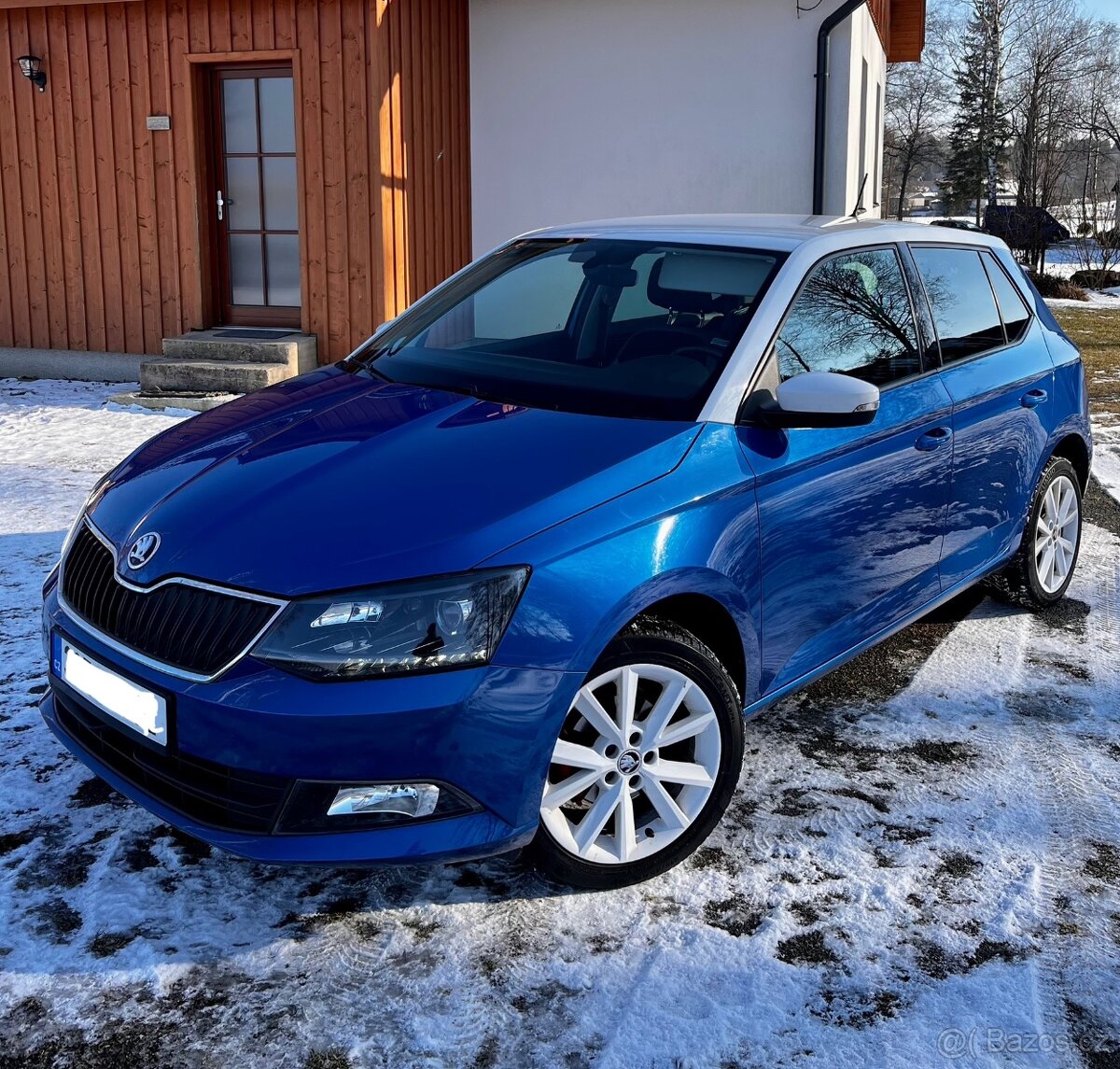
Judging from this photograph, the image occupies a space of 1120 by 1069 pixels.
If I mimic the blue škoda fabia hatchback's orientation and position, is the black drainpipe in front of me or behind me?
behind

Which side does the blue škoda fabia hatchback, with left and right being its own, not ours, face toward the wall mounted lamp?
right

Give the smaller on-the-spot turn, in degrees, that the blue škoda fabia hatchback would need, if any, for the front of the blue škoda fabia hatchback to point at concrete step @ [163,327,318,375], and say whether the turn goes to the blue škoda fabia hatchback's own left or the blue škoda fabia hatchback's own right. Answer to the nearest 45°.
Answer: approximately 135° to the blue škoda fabia hatchback's own right

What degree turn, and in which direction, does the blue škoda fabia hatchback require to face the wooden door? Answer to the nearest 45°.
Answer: approximately 135° to its right

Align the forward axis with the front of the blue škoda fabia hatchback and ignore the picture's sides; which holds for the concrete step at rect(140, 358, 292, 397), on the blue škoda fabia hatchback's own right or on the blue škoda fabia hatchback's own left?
on the blue škoda fabia hatchback's own right

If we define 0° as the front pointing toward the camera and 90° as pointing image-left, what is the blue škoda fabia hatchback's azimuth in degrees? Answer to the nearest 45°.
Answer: approximately 45°
